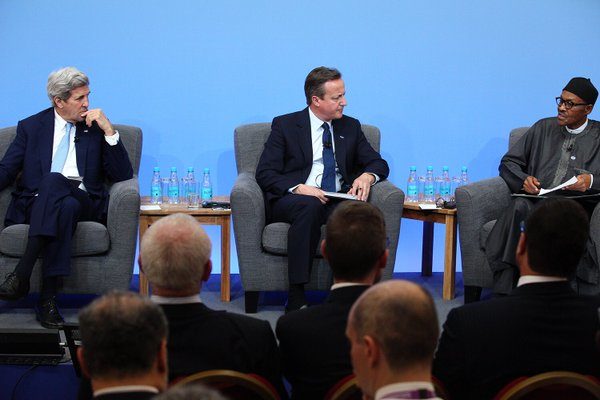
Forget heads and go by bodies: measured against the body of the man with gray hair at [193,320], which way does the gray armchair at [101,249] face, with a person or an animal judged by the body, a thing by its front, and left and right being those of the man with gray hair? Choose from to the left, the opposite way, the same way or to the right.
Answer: the opposite way

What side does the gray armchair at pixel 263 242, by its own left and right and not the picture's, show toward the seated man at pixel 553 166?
left

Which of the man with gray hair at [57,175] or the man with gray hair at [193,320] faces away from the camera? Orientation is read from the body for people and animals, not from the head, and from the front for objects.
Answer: the man with gray hair at [193,320]

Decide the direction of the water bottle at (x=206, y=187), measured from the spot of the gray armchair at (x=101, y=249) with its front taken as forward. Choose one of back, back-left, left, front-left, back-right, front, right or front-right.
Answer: back-left

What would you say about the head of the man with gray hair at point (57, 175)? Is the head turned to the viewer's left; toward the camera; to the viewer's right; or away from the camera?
to the viewer's right

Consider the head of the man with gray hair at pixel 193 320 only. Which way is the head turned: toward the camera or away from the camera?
away from the camera

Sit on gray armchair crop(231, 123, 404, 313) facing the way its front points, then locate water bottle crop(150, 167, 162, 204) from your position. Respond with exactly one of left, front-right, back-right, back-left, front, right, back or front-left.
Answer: back-right

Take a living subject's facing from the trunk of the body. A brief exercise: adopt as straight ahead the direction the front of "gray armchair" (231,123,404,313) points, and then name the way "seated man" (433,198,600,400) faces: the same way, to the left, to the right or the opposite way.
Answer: the opposite way

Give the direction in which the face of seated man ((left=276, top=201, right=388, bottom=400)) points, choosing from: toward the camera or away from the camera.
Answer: away from the camera

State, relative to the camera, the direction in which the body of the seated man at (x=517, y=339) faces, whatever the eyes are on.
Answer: away from the camera

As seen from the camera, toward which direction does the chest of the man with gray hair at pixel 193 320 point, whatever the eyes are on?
away from the camera

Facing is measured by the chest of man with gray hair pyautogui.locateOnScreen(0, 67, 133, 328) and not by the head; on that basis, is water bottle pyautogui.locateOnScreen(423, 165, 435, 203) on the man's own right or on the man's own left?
on the man's own left

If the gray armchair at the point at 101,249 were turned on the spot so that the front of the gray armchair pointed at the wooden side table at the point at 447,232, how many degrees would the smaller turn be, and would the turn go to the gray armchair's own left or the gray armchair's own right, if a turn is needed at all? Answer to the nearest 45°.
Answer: approximately 90° to the gray armchair's own left

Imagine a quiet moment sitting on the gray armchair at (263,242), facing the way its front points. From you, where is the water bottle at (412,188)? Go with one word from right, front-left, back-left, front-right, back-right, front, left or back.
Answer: back-left

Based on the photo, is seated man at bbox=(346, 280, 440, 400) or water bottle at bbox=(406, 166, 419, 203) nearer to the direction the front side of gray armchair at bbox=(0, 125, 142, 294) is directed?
the seated man

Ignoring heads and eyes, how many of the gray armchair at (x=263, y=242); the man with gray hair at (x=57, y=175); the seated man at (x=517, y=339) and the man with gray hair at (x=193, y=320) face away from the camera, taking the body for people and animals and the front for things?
2

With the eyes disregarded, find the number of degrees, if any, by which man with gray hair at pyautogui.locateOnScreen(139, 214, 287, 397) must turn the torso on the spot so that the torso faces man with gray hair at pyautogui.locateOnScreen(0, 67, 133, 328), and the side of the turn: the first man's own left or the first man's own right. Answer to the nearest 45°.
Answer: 0° — they already face them

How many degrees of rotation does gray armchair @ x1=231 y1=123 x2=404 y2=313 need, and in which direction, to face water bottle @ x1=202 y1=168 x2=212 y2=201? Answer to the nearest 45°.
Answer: approximately 135° to its right
